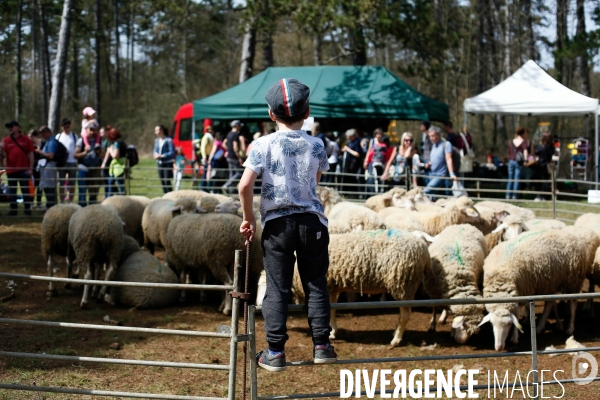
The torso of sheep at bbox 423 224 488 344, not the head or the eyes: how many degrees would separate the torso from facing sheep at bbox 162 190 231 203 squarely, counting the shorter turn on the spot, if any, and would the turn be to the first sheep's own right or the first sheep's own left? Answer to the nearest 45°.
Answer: approximately 135° to the first sheep's own right

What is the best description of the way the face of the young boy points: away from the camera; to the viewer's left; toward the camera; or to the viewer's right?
away from the camera

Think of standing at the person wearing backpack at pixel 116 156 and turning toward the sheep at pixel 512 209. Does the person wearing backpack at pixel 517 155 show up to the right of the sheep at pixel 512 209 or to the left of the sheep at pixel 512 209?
left

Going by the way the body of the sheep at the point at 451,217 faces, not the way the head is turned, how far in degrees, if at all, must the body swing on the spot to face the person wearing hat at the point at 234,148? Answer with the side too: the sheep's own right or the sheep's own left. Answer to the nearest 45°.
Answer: approximately 135° to the sheep's own left

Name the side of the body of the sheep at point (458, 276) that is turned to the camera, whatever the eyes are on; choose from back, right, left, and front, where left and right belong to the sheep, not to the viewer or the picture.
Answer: front

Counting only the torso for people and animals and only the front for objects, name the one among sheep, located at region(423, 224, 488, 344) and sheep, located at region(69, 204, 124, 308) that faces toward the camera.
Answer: sheep, located at region(423, 224, 488, 344)

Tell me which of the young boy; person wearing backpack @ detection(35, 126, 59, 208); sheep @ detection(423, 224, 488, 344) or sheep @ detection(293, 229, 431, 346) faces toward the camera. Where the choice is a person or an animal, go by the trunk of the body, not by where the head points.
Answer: sheep @ detection(423, 224, 488, 344)

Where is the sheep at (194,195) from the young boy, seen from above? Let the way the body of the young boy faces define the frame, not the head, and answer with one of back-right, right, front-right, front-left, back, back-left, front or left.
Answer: front

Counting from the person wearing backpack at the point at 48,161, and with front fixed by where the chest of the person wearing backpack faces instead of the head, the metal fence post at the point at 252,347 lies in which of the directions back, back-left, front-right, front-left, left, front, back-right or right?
left

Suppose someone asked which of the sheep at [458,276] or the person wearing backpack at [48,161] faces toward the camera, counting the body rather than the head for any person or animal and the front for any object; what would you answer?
the sheep

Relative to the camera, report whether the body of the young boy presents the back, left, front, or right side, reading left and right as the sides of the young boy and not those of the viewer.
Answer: back
